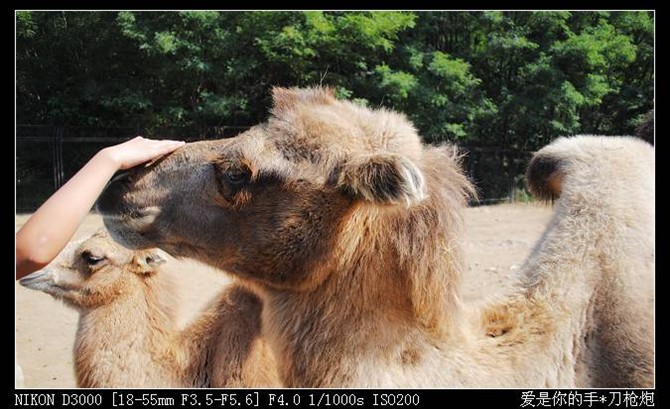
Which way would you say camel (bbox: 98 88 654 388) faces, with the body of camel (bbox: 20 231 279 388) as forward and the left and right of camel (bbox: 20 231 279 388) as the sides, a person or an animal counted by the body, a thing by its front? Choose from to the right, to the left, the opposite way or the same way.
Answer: the same way

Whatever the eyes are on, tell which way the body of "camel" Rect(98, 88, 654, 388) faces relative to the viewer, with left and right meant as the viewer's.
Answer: facing to the left of the viewer

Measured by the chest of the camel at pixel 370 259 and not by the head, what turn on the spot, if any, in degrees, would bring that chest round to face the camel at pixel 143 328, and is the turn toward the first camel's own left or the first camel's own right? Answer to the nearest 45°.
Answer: approximately 45° to the first camel's own right

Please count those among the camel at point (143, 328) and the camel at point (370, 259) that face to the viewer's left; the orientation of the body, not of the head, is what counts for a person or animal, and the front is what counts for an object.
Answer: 2

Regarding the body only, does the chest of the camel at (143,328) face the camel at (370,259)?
no

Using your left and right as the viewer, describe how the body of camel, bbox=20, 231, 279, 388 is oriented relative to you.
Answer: facing to the left of the viewer
